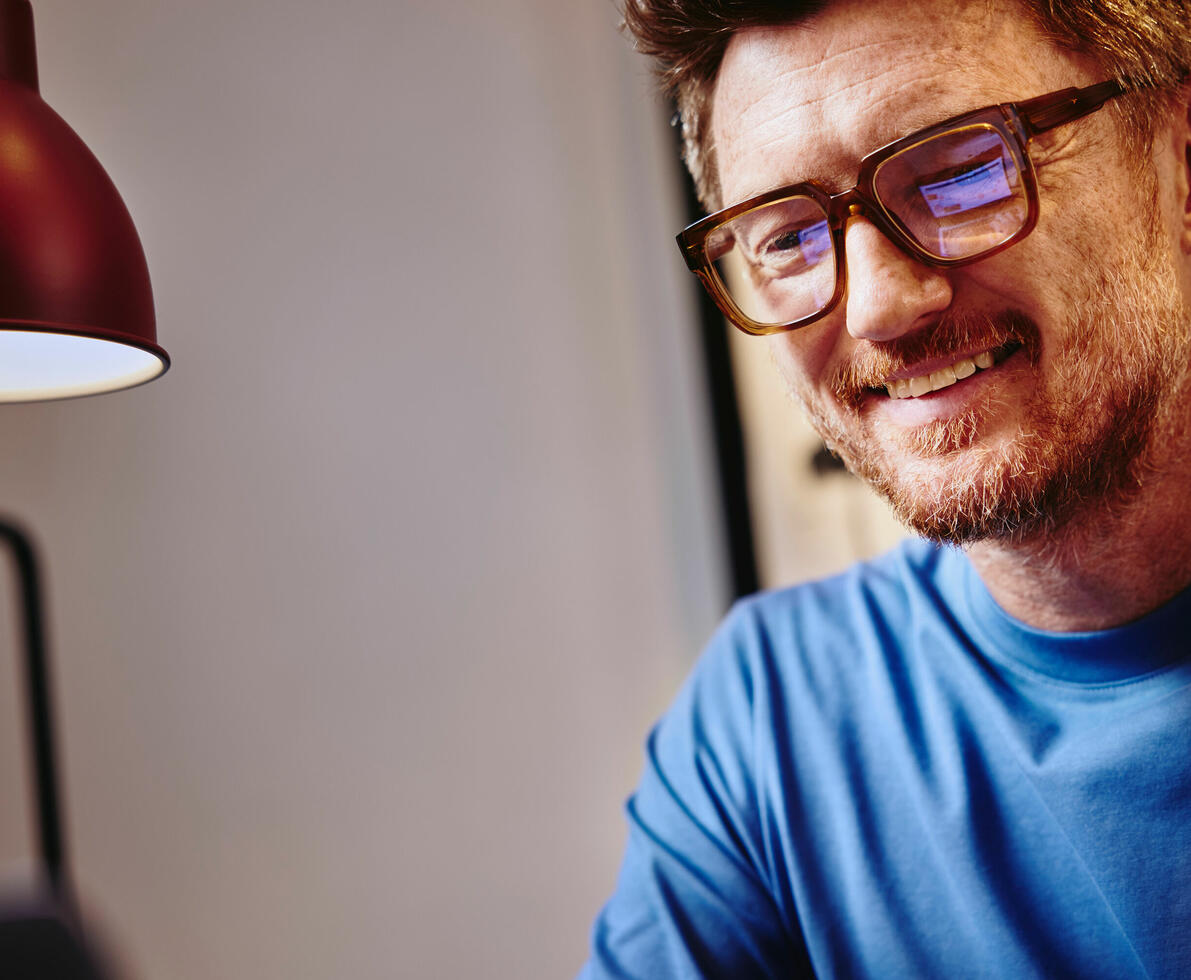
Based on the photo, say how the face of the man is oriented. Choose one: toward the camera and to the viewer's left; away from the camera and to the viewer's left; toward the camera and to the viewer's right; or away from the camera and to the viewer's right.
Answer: toward the camera and to the viewer's left

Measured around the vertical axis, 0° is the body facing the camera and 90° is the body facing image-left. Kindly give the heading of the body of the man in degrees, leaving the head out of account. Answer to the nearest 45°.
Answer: approximately 45°
